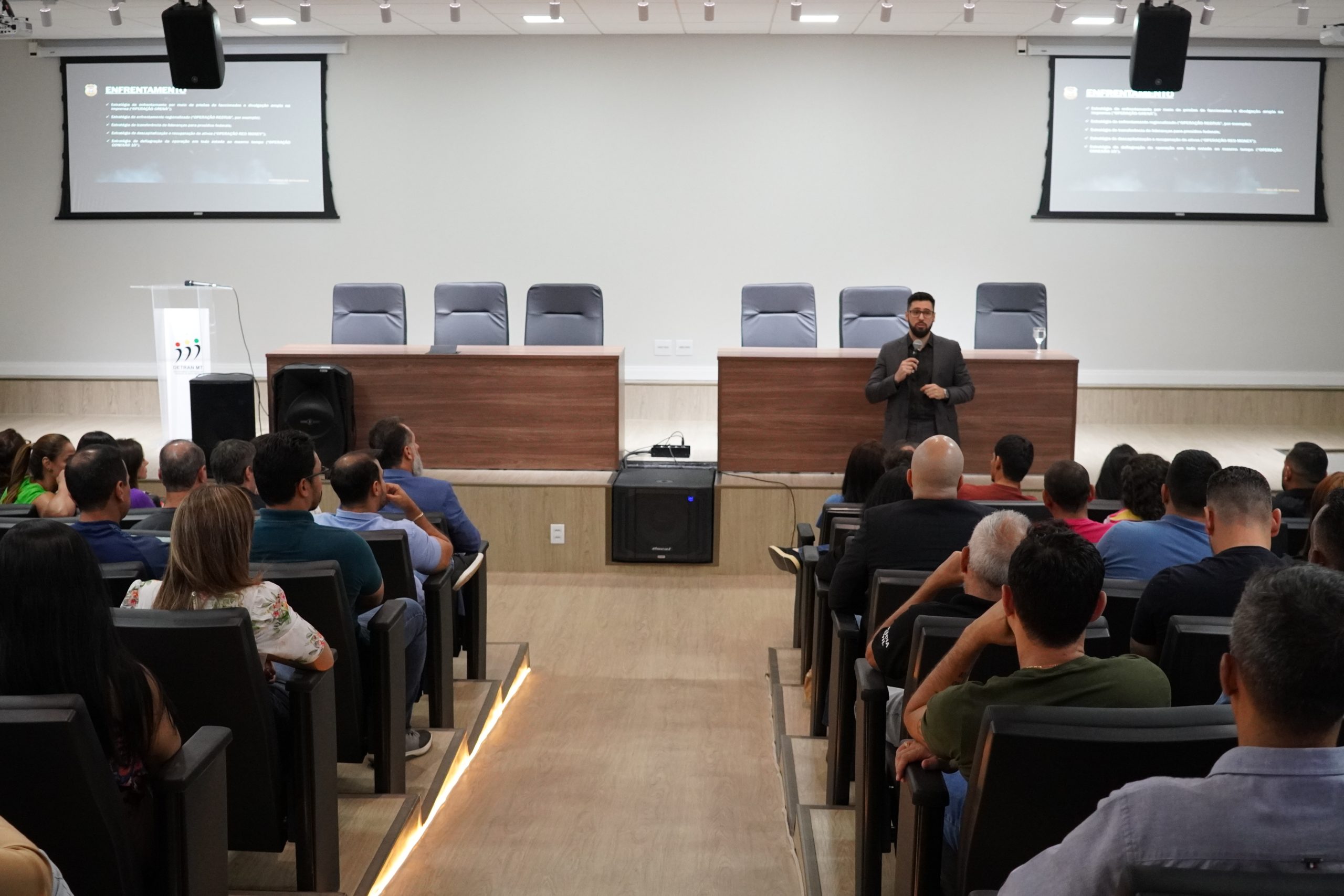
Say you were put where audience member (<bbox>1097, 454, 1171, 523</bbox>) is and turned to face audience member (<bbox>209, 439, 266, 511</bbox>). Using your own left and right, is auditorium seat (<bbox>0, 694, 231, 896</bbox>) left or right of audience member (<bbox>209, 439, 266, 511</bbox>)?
left

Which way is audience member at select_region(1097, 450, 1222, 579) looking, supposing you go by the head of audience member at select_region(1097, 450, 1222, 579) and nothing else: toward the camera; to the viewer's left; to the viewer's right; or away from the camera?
away from the camera

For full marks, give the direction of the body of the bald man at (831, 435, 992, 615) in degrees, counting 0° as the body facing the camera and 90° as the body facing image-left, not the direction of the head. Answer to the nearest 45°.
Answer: approximately 180°

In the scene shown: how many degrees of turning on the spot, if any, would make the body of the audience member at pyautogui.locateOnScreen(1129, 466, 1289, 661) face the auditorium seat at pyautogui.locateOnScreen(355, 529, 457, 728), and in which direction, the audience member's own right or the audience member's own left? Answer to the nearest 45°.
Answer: approximately 90° to the audience member's own left

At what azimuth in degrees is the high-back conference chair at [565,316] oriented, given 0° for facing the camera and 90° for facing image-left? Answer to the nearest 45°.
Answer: approximately 0°

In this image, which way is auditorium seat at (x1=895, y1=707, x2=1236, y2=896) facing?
away from the camera

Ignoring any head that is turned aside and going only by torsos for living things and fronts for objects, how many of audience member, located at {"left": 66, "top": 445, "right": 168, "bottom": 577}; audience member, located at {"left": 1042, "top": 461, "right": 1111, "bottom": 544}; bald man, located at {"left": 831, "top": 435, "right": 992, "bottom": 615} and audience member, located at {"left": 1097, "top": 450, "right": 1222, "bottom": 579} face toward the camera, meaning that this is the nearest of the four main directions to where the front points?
0

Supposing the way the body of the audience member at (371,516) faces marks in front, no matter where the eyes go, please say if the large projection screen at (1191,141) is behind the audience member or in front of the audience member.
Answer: in front

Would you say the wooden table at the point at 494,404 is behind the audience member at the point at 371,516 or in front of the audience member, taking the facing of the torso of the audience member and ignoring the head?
in front

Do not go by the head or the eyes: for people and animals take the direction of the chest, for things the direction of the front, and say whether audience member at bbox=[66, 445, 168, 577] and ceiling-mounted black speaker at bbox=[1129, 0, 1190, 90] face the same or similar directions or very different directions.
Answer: very different directions

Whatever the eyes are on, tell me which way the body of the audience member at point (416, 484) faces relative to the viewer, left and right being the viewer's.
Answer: facing away from the viewer and to the right of the viewer

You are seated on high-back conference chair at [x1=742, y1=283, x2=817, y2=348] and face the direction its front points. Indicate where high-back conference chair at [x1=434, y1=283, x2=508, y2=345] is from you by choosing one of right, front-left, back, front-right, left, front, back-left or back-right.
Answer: right

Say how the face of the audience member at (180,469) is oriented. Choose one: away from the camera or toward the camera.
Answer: away from the camera

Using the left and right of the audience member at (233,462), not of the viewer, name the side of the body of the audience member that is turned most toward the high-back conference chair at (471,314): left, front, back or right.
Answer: front

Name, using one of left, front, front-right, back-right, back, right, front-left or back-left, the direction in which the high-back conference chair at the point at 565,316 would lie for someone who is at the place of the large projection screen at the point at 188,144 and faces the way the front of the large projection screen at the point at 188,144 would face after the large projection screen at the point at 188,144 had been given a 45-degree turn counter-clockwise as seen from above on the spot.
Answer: front

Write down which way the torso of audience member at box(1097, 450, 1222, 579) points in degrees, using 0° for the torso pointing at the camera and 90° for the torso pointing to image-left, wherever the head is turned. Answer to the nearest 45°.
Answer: approximately 180°

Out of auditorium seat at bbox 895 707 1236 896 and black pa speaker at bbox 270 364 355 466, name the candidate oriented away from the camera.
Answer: the auditorium seat

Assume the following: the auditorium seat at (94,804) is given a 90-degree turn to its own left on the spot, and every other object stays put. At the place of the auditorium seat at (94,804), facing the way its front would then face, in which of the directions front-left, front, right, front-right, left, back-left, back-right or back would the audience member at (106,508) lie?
front-right
